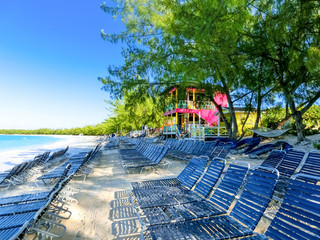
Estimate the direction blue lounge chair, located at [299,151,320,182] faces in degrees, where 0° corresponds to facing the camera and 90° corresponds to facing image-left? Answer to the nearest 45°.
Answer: approximately 45°

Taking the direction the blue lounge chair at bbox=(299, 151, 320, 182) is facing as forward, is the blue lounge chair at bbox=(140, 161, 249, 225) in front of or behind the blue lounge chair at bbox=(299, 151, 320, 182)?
in front

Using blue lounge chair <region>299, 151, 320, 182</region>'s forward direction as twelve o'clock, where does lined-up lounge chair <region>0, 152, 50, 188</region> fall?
The lined-up lounge chair is roughly at 1 o'clock from the blue lounge chair.

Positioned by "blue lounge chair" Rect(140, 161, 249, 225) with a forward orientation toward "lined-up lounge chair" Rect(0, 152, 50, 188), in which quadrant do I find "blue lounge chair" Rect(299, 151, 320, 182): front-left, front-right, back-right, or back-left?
back-right

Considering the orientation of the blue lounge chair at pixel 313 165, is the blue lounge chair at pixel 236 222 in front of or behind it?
in front
